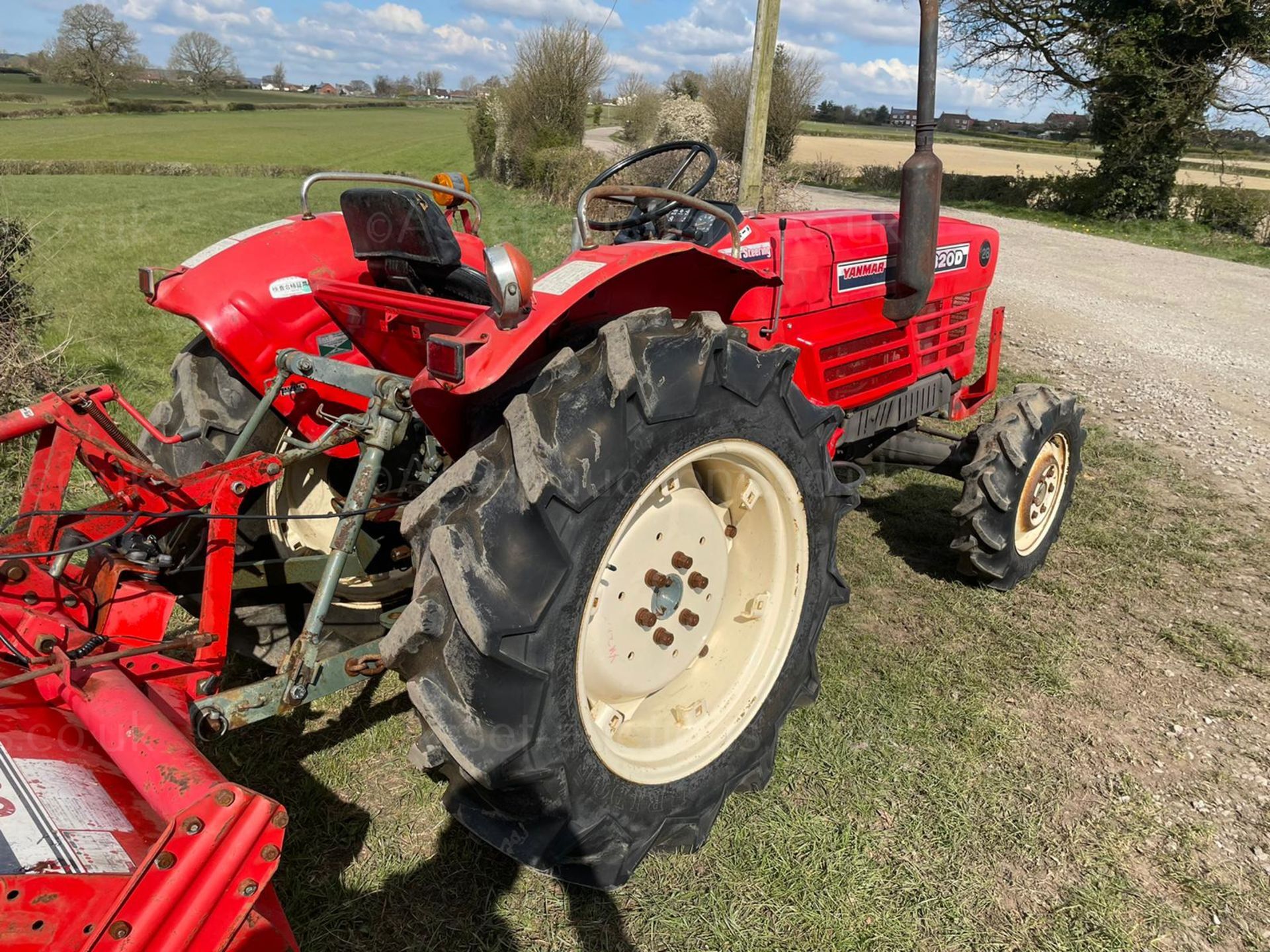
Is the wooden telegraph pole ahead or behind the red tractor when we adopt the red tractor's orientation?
ahead

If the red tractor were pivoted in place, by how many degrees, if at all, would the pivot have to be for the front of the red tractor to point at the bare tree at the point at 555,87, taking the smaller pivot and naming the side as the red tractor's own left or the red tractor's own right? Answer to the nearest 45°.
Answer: approximately 45° to the red tractor's own left

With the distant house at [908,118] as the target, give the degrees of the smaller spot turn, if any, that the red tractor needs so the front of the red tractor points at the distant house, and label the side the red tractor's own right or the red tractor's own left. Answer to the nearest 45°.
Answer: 0° — it already faces it

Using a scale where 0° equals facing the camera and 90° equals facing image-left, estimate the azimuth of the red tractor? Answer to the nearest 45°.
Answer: approximately 225°

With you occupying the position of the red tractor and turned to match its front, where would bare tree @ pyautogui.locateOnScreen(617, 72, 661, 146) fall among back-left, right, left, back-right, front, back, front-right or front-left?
front-left

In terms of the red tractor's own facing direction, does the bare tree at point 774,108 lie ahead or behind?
ahead
